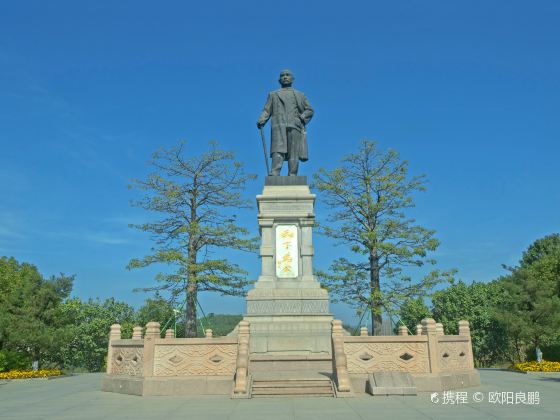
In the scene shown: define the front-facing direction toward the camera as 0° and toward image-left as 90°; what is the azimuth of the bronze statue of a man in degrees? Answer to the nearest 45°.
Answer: approximately 0°

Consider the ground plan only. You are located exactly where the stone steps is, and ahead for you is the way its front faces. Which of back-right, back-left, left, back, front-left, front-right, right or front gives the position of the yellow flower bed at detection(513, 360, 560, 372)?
back-left

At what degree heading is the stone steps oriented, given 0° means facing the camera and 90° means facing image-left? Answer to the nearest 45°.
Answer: approximately 0°

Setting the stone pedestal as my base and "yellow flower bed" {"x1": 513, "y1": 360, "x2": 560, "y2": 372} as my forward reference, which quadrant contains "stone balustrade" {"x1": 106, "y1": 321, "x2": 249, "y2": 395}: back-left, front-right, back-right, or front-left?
back-right

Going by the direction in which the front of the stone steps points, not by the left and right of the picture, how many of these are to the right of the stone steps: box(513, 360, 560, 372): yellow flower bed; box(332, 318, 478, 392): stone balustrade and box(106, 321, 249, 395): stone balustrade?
1

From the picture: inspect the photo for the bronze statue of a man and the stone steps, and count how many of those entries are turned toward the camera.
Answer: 2

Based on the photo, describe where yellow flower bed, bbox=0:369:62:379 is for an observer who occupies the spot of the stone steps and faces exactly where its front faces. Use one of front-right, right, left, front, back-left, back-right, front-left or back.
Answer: back-right

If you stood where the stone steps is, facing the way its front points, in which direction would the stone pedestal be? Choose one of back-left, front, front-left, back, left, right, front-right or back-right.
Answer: back
